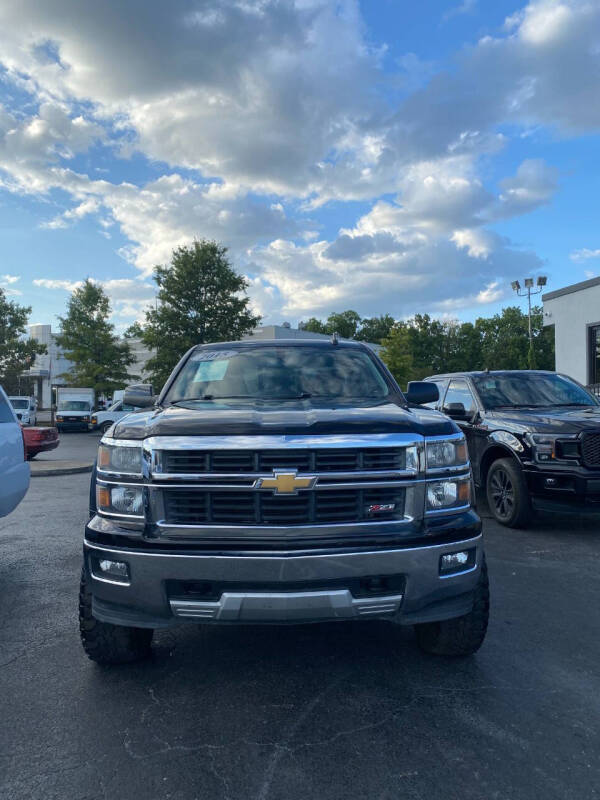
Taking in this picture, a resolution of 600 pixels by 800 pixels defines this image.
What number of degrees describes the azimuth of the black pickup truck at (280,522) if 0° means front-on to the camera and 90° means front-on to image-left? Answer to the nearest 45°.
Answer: approximately 0°

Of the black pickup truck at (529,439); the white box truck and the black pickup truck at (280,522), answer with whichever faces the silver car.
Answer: the white box truck

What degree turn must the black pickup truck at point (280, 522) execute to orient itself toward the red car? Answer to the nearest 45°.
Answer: approximately 135° to its right

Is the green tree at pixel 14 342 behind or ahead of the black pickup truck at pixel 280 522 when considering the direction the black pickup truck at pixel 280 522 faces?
behind

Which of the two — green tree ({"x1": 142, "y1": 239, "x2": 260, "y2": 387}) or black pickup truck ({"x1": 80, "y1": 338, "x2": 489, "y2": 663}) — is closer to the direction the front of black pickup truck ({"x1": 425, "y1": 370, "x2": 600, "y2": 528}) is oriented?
the black pickup truck ({"x1": 80, "y1": 338, "x2": 489, "y2": 663})

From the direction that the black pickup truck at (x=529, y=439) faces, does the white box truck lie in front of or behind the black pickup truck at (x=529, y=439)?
behind

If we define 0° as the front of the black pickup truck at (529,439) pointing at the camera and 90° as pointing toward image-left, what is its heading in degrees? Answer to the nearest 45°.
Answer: approximately 315°

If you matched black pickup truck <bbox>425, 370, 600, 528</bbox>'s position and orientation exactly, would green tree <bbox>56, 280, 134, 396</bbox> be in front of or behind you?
behind

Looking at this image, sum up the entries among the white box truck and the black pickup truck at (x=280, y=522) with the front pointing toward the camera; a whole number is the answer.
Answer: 2

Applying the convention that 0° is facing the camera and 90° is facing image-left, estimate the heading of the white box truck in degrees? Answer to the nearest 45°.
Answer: approximately 0°

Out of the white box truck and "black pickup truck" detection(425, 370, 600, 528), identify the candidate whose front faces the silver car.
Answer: the white box truck

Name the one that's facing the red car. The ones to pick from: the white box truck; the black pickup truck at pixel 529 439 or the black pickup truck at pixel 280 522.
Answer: the white box truck

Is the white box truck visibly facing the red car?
yes
